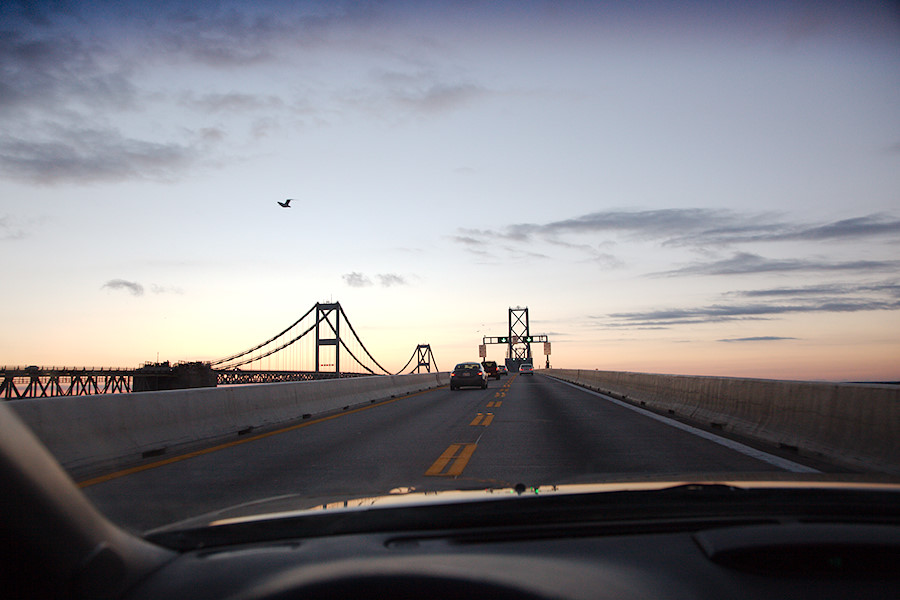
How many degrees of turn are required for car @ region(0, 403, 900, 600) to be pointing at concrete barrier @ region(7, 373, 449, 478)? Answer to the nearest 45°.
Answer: approximately 45° to its left

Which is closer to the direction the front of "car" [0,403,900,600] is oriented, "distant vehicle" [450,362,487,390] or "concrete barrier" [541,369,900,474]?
the distant vehicle

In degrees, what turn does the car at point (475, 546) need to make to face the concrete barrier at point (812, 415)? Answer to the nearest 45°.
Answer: approximately 45° to its right

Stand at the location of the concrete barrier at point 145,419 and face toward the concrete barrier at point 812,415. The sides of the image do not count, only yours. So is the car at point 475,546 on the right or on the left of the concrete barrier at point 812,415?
right

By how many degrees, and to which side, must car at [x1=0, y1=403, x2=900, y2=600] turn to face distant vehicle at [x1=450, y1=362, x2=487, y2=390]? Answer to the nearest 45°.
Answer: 0° — it already faces it

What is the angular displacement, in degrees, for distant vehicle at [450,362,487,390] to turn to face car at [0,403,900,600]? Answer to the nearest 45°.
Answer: approximately 180°

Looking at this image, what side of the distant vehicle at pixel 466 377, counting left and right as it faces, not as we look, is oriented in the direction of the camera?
back

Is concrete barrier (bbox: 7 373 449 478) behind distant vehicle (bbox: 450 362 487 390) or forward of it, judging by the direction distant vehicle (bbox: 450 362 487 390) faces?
behind

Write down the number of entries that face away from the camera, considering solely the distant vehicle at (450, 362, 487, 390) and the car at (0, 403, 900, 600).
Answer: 2

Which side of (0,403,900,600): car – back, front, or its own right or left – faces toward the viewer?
back
